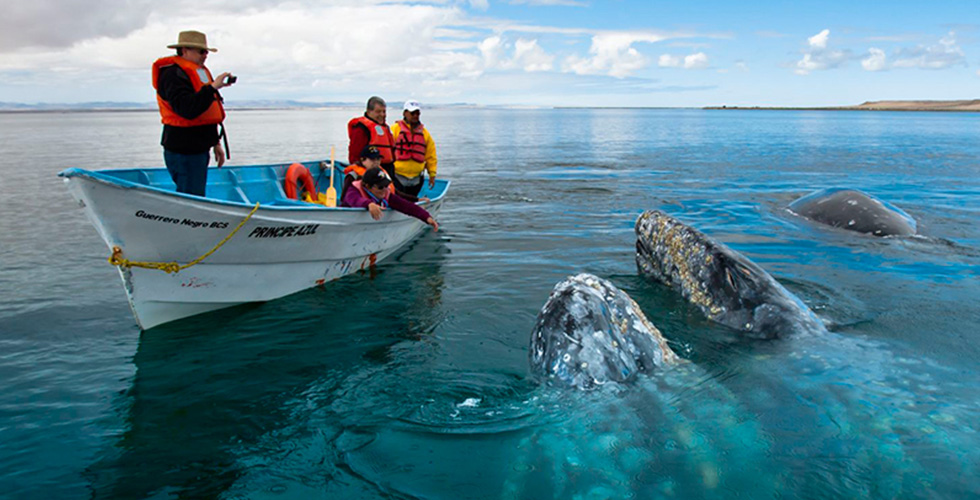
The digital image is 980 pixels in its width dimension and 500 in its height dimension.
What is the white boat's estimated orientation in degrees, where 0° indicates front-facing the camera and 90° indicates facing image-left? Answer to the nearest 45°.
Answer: approximately 45°

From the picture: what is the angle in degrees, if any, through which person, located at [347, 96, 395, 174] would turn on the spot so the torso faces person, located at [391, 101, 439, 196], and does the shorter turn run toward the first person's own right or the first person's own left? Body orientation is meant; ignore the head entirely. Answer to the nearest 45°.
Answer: approximately 90° to the first person's own left

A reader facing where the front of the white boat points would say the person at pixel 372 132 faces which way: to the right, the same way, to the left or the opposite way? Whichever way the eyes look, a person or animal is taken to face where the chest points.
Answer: to the left

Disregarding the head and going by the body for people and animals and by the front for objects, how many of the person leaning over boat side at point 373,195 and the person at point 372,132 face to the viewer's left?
0

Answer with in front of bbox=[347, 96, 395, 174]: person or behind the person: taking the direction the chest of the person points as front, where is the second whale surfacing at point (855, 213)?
in front

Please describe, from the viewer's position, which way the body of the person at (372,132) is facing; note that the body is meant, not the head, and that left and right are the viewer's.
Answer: facing the viewer and to the right of the viewer
